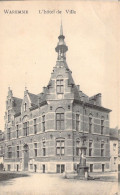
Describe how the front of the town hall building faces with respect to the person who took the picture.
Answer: facing the viewer and to the left of the viewer
